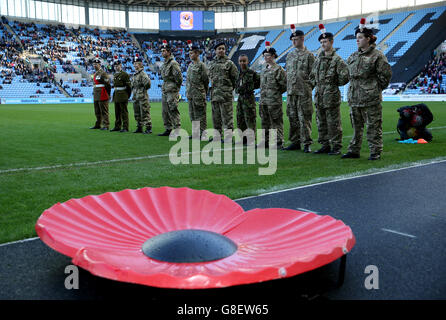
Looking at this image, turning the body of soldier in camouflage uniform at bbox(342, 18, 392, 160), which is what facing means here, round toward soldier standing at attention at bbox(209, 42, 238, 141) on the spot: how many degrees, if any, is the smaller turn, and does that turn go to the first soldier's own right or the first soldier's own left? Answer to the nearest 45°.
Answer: approximately 90° to the first soldier's own right

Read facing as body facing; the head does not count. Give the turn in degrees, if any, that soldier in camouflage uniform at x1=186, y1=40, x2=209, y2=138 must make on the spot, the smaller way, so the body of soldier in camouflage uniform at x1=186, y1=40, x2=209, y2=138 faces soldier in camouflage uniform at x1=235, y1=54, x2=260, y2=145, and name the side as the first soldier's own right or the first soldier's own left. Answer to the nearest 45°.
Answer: approximately 90° to the first soldier's own left

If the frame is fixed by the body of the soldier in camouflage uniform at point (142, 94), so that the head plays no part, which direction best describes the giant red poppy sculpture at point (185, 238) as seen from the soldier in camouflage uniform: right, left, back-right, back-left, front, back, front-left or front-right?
front-left

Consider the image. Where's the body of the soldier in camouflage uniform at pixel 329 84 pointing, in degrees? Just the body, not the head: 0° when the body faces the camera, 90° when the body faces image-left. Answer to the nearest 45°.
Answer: approximately 45°

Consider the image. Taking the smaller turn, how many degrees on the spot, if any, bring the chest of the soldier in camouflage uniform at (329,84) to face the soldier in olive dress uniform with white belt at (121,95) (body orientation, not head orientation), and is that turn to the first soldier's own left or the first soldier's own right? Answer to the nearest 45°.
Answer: approximately 90° to the first soldier's own right

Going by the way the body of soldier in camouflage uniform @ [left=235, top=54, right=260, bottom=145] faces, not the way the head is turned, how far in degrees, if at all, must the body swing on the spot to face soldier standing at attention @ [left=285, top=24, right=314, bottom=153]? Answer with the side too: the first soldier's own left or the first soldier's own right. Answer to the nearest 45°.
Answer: approximately 90° to the first soldier's own left

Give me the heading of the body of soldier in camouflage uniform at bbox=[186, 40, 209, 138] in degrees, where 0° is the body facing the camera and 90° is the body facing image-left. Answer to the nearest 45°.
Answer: approximately 45°

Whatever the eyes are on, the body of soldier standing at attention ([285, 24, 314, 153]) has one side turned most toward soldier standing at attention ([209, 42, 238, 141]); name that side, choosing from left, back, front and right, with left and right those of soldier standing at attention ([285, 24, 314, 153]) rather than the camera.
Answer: right

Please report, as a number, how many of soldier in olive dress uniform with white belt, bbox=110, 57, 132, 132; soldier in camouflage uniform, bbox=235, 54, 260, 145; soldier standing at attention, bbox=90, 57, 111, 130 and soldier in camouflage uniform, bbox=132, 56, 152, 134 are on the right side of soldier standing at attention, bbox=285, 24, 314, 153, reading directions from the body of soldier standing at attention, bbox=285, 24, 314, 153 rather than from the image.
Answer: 4

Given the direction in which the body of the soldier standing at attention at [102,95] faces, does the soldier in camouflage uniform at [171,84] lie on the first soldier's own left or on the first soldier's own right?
on the first soldier's own left

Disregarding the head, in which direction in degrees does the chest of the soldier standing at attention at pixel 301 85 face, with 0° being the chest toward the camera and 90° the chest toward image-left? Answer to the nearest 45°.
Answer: approximately 45°

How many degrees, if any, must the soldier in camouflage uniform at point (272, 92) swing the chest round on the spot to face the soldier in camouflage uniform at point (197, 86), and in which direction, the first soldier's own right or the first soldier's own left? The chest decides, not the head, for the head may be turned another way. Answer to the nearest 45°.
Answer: approximately 90° to the first soldier's own right

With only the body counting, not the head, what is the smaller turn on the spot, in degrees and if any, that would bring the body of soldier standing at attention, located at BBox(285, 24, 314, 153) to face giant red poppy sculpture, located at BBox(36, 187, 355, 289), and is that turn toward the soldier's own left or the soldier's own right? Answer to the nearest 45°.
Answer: approximately 45° to the soldier's own left
